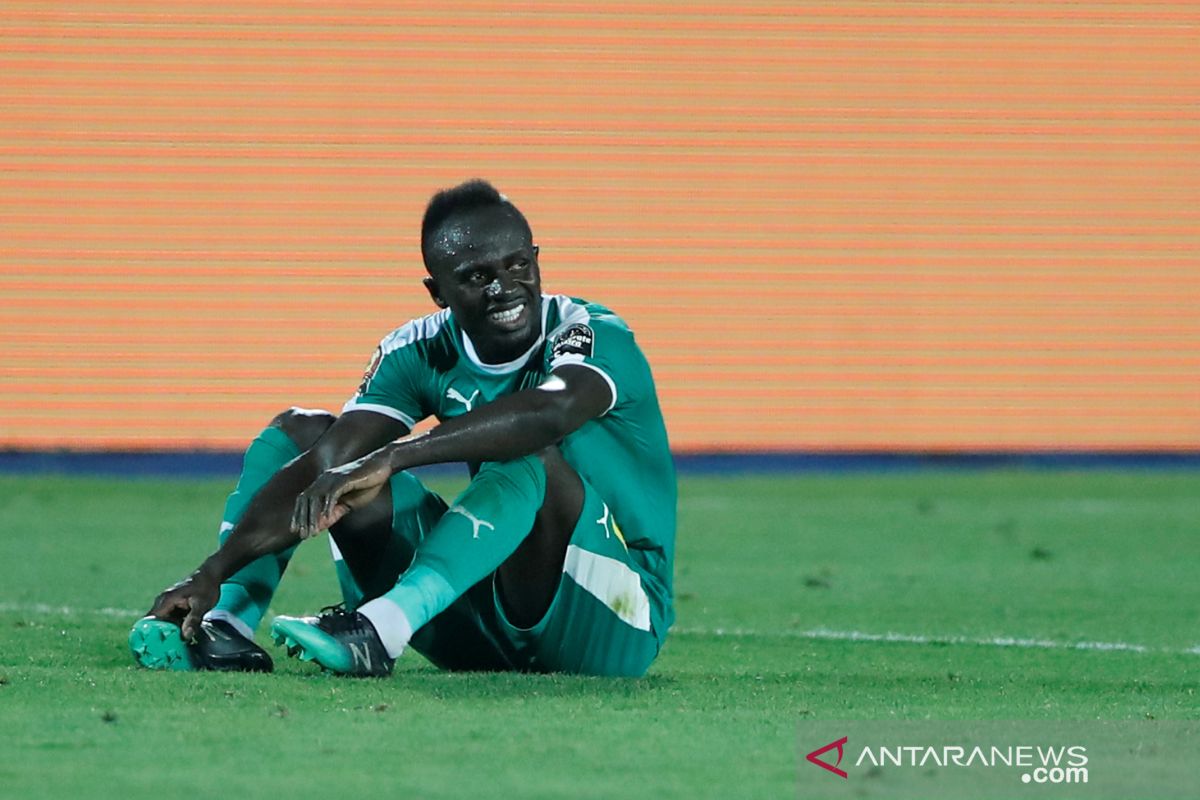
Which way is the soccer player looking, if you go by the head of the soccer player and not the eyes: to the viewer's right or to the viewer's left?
to the viewer's right

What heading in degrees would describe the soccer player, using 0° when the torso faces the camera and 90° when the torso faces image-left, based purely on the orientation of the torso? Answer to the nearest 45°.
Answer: approximately 45°
